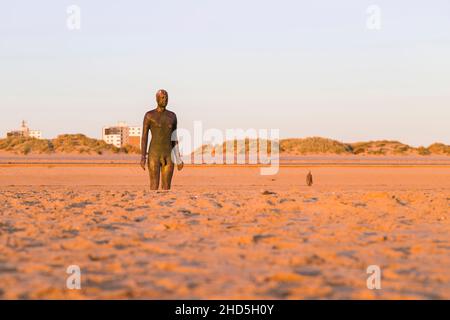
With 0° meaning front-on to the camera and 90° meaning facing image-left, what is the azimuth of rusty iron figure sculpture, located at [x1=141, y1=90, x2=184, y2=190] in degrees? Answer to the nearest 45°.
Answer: approximately 315°
